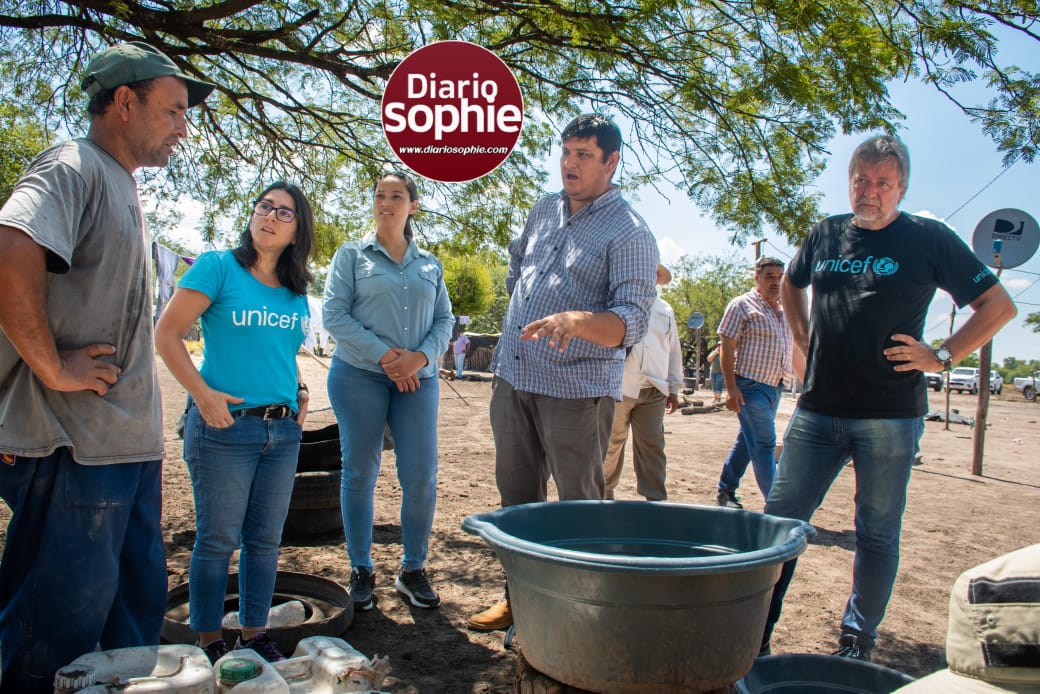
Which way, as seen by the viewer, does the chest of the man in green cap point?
to the viewer's right

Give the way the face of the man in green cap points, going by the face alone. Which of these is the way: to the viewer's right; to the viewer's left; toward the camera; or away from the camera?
to the viewer's right

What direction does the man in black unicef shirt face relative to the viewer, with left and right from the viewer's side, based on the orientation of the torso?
facing the viewer and to the left of the viewer

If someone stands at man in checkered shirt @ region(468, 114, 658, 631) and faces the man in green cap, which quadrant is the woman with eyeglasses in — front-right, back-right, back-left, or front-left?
front-right

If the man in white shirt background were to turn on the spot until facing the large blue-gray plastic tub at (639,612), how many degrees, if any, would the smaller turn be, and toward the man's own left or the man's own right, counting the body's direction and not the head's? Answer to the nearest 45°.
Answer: approximately 180°

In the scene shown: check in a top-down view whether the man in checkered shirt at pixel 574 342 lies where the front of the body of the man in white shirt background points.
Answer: yes

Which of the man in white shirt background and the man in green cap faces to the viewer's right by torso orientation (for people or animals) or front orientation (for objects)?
the man in green cap

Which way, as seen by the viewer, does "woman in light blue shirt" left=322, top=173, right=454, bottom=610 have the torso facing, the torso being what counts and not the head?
toward the camera

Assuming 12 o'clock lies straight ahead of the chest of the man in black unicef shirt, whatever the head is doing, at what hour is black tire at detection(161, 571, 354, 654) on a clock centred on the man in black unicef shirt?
The black tire is roughly at 1 o'clock from the man in black unicef shirt.

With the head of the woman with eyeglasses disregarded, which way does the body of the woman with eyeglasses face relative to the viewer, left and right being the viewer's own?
facing the viewer and to the right of the viewer

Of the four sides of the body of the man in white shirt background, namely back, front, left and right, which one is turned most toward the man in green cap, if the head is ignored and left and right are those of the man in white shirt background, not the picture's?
front
